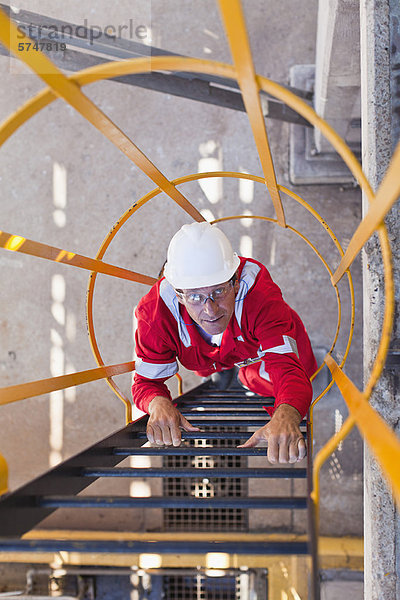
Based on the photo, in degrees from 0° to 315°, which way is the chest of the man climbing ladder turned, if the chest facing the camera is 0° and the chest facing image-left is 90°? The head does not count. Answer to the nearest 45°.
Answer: approximately 0°
